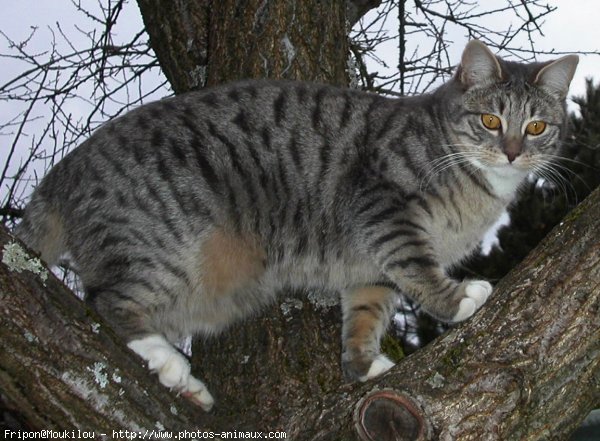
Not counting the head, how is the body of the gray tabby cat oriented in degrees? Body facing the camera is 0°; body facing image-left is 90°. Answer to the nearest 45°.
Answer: approximately 270°
